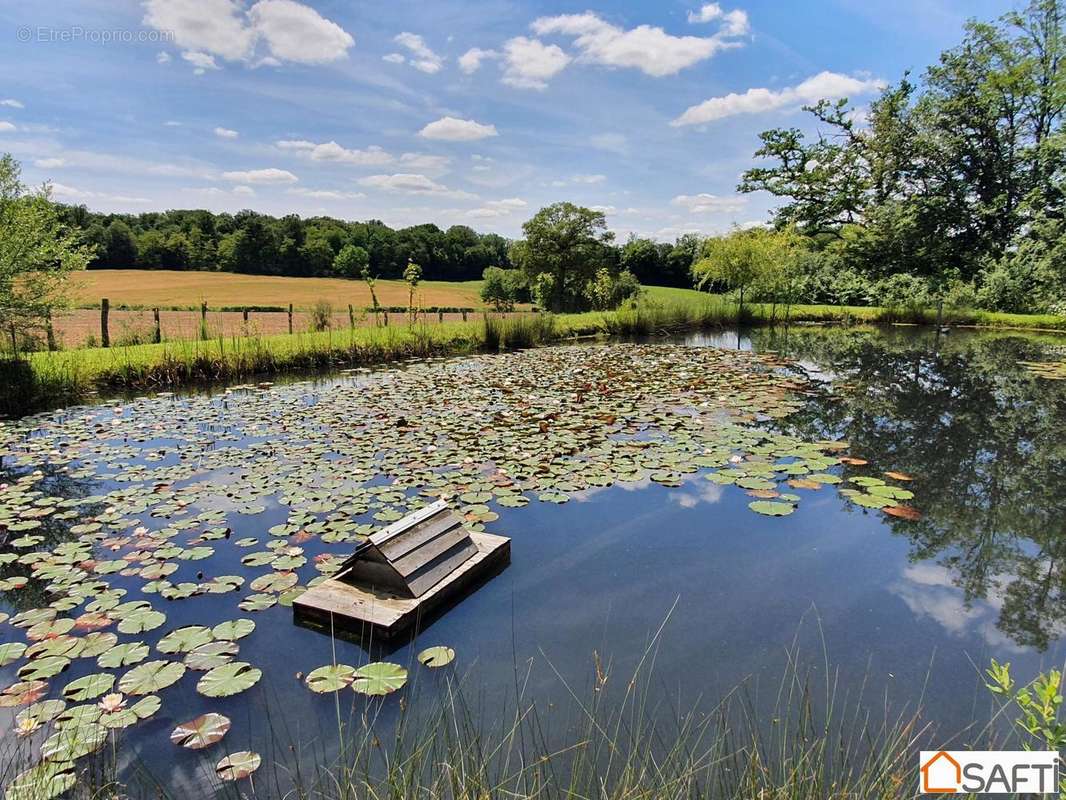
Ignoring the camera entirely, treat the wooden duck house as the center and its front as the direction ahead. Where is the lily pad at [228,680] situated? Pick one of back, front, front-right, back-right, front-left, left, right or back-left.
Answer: front

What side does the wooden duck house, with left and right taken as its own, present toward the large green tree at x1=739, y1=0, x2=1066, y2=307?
back

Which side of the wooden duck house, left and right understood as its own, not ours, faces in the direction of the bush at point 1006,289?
back

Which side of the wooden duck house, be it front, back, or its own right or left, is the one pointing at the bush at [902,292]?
back

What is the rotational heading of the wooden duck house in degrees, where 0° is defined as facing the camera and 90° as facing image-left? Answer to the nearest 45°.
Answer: approximately 45°

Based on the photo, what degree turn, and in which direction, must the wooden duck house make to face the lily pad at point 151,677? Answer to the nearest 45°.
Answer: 0° — it already faces it

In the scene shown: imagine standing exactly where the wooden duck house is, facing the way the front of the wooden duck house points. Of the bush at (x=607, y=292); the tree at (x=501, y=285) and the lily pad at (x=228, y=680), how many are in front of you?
1

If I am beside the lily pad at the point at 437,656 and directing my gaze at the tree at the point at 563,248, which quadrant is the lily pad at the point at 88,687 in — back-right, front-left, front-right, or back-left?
back-left

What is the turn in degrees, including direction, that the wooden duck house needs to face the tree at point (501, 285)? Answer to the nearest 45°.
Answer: approximately 135° to its right

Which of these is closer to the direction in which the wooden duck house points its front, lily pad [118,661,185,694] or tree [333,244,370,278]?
the lily pad

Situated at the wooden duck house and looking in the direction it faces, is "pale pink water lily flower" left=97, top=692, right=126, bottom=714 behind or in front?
in front

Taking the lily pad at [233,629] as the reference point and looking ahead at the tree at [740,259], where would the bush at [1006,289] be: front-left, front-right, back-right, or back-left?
front-right

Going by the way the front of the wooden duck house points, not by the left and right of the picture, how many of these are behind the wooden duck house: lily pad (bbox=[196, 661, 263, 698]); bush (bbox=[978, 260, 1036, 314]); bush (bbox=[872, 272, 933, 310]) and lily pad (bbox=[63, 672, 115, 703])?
2

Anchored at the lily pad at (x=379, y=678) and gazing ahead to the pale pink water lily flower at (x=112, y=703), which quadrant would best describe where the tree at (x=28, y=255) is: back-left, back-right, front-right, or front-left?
front-right

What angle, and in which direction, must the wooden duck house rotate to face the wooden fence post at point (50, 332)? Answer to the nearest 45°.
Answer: approximately 90° to its right

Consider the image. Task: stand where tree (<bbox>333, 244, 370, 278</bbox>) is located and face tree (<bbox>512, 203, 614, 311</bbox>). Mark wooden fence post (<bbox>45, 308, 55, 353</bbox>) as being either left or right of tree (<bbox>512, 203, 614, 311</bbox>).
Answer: right

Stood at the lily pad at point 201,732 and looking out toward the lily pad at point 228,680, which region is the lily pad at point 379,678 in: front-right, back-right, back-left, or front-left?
front-right
